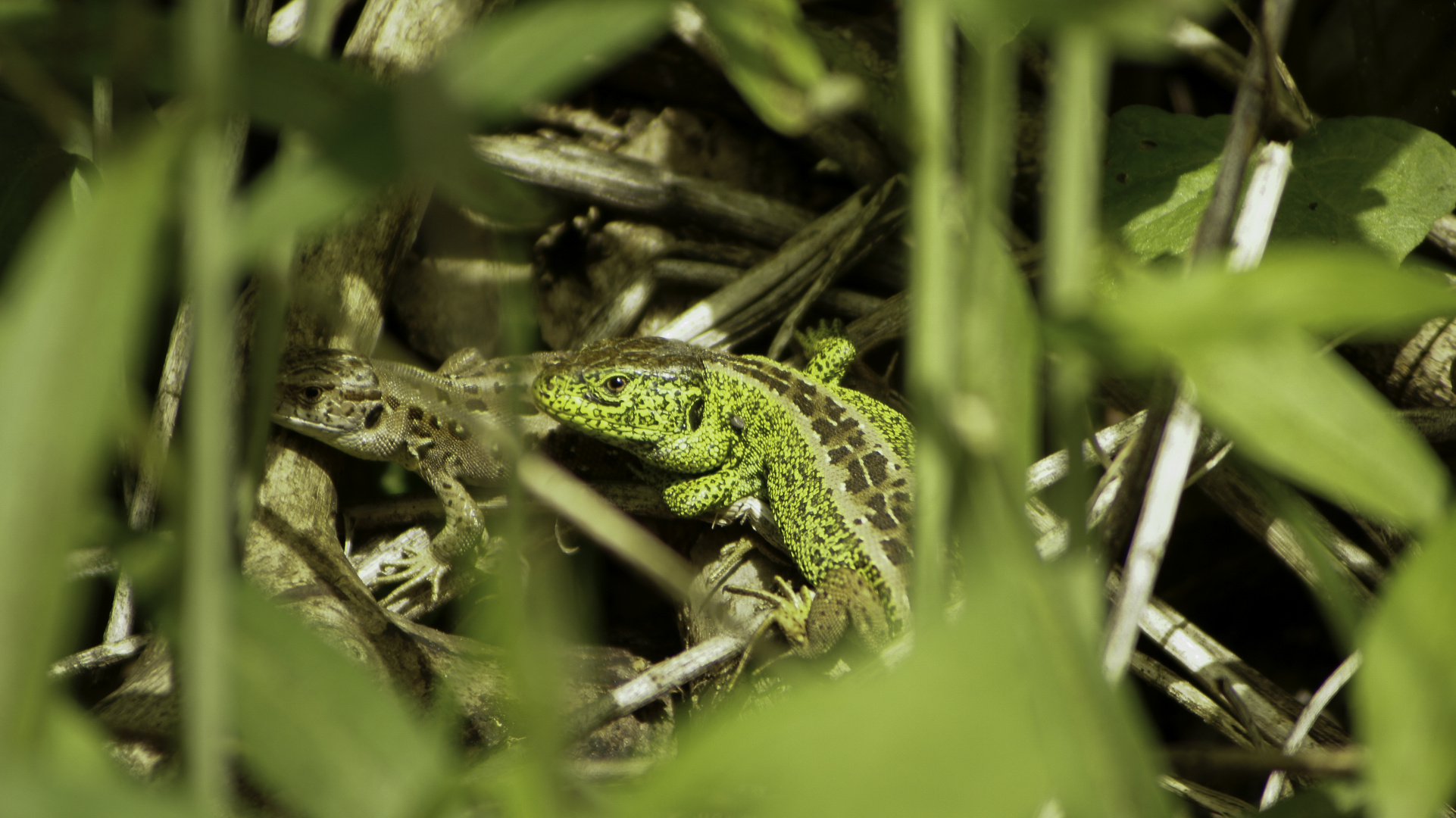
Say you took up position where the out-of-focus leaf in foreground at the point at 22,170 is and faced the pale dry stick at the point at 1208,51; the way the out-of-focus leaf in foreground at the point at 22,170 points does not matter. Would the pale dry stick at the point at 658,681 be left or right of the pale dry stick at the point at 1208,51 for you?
right

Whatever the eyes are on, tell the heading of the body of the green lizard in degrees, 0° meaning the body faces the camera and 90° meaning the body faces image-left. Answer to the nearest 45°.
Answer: approximately 90°

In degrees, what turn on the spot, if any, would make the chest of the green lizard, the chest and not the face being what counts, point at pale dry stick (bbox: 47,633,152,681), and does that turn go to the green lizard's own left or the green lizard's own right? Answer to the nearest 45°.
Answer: approximately 45° to the green lizard's own left

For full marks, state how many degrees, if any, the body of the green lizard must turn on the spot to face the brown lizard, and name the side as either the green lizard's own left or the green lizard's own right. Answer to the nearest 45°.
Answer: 0° — it already faces it

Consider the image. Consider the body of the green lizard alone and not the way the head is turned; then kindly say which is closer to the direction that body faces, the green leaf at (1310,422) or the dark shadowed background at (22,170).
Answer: the dark shadowed background
